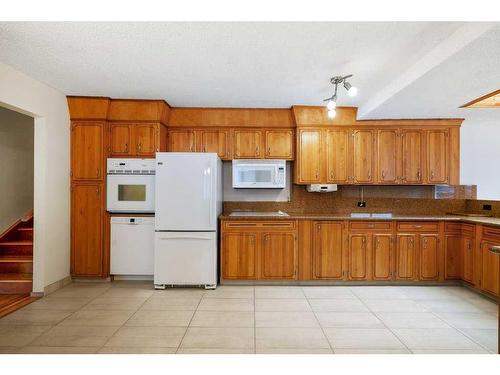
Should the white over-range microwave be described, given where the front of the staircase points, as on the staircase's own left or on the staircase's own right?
on the staircase's own left

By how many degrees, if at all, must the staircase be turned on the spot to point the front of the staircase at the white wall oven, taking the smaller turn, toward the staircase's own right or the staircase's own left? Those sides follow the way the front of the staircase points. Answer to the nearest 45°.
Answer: approximately 45° to the staircase's own left

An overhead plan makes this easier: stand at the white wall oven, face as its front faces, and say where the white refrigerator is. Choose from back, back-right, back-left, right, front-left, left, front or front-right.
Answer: front-left

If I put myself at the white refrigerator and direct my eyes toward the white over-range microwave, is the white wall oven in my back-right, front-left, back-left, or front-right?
back-left

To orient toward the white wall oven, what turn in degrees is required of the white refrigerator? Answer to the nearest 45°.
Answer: approximately 135° to its right

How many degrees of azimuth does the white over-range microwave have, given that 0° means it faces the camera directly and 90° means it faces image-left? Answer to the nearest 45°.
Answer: approximately 0°

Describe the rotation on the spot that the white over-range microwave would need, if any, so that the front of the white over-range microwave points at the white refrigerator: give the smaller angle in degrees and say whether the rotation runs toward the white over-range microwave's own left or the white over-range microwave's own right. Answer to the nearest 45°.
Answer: approximately 45° to the white over-range microwave's own right

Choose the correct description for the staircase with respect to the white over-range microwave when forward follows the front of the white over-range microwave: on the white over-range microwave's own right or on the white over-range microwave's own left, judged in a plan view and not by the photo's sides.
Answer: on the white over-range microwave's own right

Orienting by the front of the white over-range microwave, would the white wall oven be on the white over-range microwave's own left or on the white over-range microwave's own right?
on the white over-range microwave's own right
